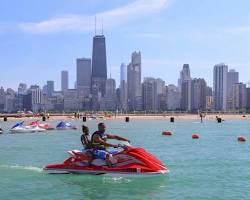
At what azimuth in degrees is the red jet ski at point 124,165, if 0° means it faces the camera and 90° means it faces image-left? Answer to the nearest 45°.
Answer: approximately 270°

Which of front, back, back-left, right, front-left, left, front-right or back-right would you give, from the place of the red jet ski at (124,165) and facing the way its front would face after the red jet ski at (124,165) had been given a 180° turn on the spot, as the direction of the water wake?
front-right
